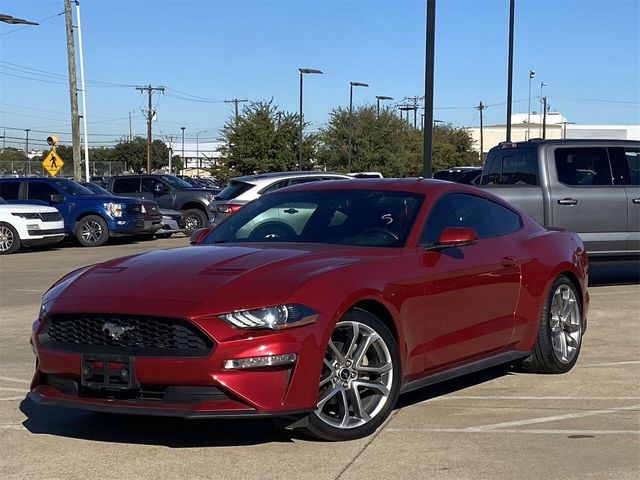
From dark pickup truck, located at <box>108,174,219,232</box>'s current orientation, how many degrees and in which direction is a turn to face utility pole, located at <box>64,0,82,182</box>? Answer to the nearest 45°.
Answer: approximately 135° to its left

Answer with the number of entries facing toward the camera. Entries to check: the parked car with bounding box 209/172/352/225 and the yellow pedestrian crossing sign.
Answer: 1

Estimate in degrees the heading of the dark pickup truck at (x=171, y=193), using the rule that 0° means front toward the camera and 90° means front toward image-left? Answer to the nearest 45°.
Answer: approximately 315°

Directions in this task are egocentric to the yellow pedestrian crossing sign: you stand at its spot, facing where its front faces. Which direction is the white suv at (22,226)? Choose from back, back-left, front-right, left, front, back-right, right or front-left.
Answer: front

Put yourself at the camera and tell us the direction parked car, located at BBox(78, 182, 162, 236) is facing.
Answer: facing the viewer and to the right of the viewer

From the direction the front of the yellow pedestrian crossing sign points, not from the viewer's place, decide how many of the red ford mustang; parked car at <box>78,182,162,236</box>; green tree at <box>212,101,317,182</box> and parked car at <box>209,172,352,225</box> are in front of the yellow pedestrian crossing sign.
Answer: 3

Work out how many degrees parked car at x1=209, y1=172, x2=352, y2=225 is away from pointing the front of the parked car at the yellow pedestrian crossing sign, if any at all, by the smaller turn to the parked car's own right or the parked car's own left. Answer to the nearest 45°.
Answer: approximately 90° to the parked car's own left

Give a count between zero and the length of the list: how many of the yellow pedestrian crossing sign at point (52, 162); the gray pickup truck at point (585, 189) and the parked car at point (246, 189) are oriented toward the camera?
1

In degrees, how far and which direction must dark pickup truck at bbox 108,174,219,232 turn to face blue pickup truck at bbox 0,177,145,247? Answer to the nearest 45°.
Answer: approximately 90° to its right

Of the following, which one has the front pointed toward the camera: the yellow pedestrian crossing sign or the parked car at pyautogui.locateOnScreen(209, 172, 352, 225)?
the yellow pedestrian crossing sign

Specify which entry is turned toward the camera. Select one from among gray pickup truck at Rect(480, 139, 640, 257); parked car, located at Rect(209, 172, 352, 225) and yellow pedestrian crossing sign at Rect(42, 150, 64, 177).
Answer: the yellow pedestrian crossing sign

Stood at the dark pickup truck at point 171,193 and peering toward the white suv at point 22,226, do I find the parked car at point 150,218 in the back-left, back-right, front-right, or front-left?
front-left

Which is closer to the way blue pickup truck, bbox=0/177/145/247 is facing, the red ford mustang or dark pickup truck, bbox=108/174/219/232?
the red ford mustang

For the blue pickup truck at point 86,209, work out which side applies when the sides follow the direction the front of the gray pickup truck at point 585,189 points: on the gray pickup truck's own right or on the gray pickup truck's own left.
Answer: on the gray pickup truck's own left

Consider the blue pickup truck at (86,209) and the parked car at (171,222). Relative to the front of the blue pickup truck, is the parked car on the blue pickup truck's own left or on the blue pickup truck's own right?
on the blue pickup truck's own left

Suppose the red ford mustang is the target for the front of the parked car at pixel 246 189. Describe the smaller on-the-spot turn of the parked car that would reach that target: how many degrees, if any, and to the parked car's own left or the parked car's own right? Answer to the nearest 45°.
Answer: approximately 135° to the parked car's own right

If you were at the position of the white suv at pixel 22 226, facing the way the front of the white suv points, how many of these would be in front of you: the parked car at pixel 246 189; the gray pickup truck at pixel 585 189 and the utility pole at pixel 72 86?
2

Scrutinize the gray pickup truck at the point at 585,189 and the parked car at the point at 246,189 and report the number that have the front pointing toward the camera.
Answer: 0

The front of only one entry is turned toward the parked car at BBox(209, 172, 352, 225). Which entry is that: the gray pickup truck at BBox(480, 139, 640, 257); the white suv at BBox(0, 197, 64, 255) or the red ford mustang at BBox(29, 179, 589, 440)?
the white suv
